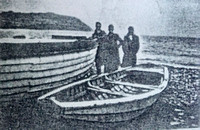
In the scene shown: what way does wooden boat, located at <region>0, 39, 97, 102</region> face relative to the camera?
to the viewer's right

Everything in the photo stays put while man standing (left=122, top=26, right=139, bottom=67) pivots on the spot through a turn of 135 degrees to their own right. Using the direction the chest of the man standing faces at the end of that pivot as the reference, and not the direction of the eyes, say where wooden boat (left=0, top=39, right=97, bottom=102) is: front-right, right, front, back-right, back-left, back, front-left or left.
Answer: left

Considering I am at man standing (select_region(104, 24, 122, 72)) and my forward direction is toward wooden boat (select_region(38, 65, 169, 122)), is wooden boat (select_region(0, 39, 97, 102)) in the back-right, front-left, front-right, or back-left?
front-right

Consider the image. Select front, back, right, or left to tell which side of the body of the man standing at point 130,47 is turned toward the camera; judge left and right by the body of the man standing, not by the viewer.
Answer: front

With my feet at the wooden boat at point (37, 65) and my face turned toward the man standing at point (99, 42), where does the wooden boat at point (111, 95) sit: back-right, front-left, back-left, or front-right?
front-right
